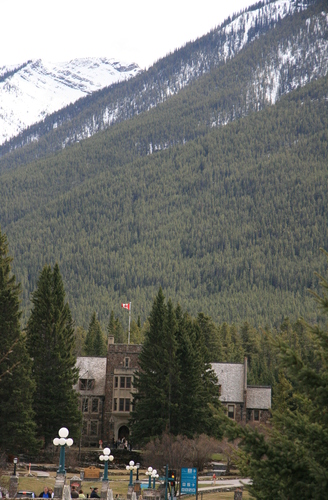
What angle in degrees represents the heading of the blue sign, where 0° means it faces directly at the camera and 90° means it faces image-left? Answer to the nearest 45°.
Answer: approximately 0°

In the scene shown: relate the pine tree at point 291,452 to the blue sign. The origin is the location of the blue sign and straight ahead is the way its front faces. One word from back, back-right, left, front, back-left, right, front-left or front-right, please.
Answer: front
